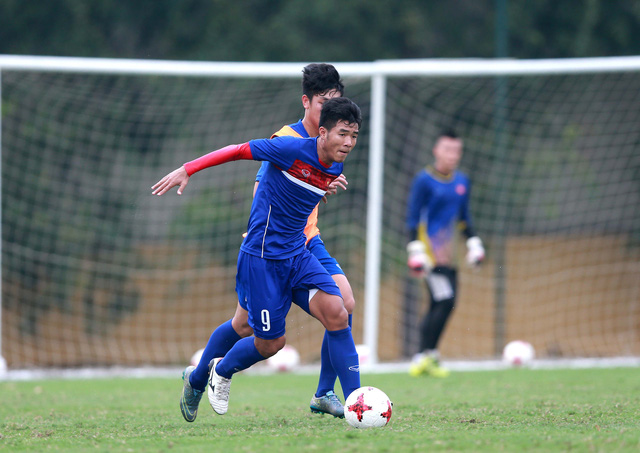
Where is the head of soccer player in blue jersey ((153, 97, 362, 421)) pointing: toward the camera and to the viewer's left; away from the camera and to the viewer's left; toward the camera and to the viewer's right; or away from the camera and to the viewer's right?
toward the camera and to the viewer's right

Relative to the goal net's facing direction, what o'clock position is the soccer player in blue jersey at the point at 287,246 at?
The soccer player in blue jersey is roughly at 12 o'clock from the goal net.

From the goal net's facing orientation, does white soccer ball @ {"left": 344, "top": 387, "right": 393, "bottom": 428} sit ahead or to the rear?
ahead

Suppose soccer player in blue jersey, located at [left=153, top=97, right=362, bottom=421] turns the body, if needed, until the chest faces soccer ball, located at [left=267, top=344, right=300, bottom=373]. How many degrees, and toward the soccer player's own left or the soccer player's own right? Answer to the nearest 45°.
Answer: approximately 135° to the soccer player's own left

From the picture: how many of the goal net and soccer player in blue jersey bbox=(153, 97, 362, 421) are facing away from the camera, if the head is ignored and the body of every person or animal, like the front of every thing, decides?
0

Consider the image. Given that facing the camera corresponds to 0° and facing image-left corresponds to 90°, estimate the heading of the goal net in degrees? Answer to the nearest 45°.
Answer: approximately 0°
